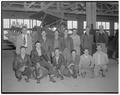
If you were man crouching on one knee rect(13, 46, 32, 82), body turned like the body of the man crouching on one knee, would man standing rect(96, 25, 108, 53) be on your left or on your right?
on your left

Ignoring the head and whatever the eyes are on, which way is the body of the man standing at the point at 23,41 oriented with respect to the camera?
toward the camera

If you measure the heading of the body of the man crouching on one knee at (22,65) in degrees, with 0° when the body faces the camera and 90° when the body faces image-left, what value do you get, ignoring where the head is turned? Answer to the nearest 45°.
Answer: approximately 0°

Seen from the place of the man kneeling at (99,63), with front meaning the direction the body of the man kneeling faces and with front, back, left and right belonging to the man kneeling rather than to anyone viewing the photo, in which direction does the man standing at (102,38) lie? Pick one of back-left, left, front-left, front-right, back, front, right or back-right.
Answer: back

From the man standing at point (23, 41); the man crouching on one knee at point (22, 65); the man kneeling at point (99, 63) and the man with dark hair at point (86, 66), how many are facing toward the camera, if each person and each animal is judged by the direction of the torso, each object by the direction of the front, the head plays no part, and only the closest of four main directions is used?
4

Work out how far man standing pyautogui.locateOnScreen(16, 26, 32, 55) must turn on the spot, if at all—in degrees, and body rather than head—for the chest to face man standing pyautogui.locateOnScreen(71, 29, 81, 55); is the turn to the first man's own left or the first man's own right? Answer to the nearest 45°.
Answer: approximately 90° to the first man's own left

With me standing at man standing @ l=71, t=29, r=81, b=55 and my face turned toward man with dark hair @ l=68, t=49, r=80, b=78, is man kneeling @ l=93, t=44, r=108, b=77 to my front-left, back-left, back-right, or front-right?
front-left

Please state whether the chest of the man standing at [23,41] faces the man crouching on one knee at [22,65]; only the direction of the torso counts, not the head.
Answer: yes

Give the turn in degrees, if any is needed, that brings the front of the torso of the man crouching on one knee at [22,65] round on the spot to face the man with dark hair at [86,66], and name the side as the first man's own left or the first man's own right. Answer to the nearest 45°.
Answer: approximately 90° to the first man's own left

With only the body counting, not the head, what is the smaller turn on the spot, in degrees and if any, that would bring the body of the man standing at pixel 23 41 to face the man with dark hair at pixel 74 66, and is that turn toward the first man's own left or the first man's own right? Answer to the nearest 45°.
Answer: approximately 45° to the first man's own left

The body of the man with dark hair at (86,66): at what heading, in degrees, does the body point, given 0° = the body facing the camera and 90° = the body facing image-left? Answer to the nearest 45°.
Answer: approximately 0°
